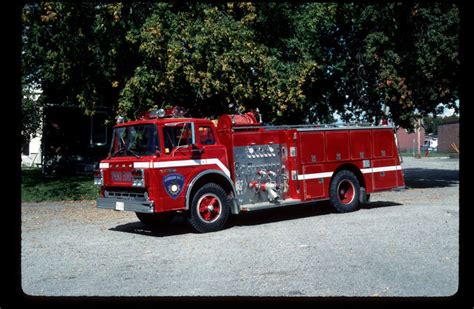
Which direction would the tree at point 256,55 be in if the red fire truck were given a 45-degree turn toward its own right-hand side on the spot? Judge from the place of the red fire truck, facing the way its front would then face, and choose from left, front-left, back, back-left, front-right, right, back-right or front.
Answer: right

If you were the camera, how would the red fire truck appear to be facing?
facing the viewer and to the left of the viewer
